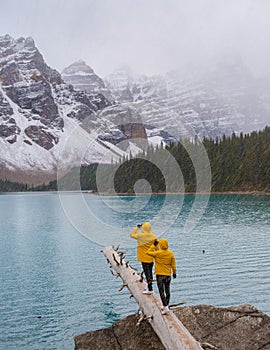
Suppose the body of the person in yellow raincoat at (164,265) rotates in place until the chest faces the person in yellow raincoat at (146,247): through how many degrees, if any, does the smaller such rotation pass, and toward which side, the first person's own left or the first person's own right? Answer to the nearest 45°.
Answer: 0° — they already face them

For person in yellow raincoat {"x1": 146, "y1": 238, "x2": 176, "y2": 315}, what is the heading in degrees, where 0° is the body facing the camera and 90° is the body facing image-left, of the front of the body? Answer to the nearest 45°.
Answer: approximately 135°

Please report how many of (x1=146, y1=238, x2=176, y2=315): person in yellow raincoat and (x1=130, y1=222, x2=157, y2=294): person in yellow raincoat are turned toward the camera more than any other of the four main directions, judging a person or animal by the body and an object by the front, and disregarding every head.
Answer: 0

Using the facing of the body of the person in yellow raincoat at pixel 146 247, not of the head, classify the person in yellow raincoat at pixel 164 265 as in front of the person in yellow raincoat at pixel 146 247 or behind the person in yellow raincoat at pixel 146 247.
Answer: behind

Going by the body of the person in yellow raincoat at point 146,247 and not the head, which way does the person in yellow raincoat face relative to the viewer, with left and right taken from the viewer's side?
facing away from the viewer and to the left of the viewer
